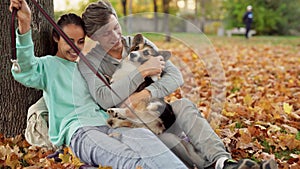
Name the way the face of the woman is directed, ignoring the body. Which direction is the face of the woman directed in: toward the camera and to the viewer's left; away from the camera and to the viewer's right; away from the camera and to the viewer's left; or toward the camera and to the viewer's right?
toward the camera and to the viewer's right

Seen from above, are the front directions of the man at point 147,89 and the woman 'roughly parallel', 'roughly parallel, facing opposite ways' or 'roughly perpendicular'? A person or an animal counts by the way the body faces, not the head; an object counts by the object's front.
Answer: roughly parallel

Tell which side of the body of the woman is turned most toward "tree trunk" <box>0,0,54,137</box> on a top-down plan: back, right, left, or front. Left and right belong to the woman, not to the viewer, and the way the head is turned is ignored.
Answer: back

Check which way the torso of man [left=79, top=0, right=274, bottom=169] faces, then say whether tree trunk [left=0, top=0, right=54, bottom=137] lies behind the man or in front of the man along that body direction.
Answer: behind

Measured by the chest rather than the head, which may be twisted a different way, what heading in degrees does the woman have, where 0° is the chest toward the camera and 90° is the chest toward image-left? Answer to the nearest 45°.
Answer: approximately 315°
